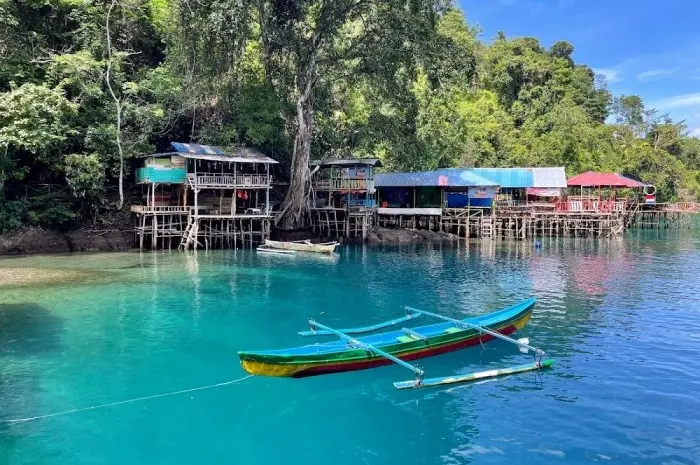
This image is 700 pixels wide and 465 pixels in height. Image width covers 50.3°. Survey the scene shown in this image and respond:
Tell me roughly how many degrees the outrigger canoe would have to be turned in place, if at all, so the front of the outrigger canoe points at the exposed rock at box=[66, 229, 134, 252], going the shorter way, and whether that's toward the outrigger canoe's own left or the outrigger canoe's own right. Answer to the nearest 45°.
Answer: approximately 90° to the outrigger canoe's own right

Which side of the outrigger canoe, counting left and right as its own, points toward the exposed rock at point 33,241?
right

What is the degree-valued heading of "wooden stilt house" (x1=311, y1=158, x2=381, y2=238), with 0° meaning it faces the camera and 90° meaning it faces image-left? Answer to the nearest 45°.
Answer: approximately 0°

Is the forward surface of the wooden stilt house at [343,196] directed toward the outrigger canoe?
yes

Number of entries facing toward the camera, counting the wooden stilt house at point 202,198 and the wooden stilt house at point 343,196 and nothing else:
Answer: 2

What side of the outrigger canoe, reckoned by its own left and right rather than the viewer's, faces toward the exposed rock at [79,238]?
right

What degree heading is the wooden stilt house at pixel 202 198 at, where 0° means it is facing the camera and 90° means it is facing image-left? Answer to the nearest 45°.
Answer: approximately 0°

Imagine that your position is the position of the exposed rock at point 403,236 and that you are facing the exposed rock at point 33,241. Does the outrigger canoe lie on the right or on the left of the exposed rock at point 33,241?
left

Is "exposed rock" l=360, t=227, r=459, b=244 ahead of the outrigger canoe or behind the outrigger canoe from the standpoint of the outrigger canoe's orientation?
behind

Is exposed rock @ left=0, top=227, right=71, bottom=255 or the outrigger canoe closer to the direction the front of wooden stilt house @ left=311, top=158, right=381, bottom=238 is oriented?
the outrigger canoe
